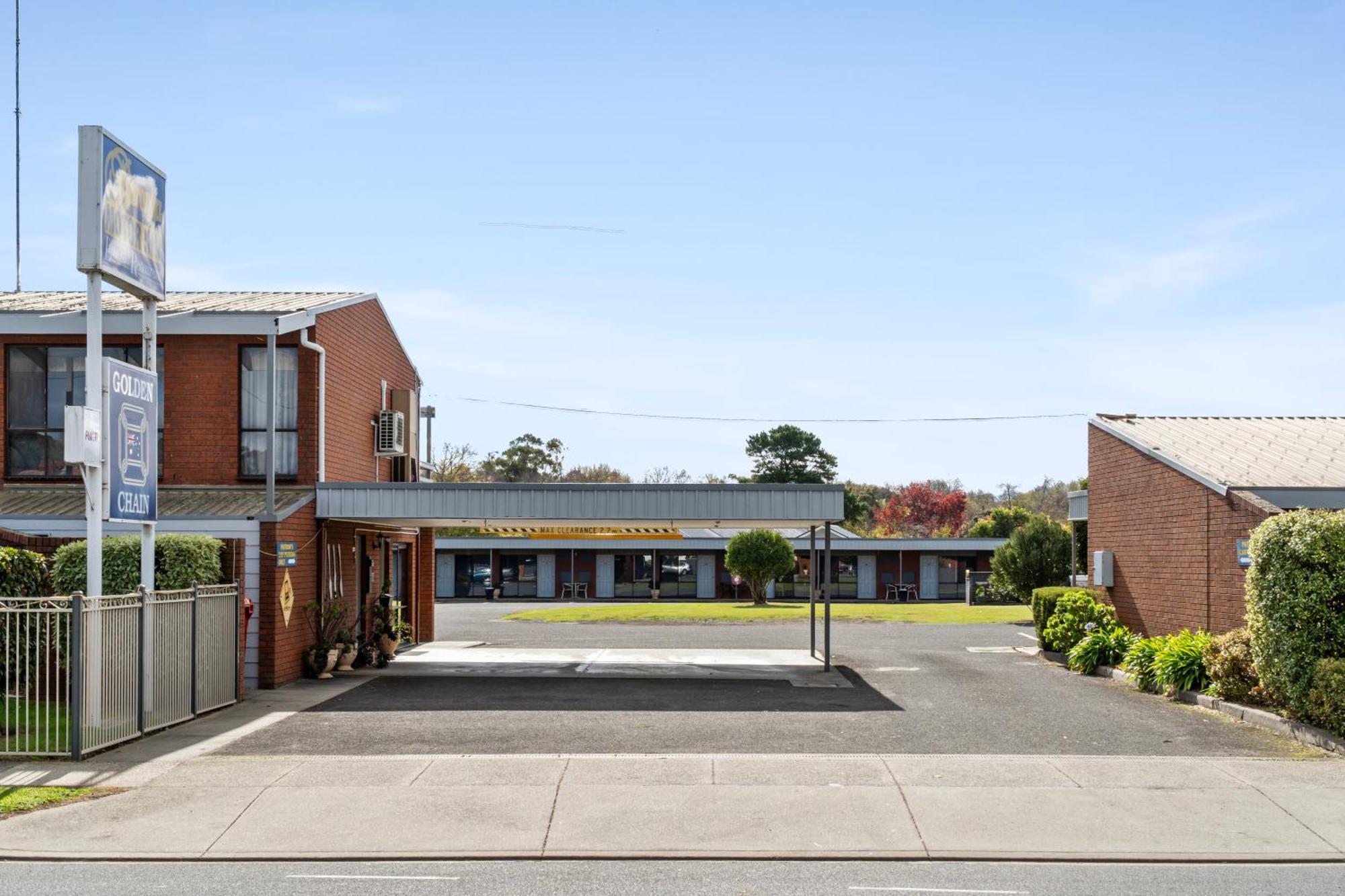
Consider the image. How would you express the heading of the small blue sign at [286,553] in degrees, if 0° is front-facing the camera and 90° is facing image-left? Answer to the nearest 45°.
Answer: approximately 0°

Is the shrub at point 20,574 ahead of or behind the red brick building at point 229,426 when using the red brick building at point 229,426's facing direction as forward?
ahead

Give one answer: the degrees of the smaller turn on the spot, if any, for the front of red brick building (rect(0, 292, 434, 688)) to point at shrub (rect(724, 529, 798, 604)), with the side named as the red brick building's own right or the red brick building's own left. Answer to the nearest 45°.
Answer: approximately 135° to the red brick building's own left

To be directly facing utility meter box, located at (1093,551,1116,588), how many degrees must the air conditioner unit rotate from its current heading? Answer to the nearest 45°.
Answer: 0° — it already faces it

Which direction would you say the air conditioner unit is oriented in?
to the viewer's right

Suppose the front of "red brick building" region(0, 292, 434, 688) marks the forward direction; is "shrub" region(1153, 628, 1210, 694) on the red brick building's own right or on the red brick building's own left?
on the red brick building's own left

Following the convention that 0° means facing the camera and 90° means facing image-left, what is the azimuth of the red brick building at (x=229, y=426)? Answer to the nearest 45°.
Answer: approximately 0°

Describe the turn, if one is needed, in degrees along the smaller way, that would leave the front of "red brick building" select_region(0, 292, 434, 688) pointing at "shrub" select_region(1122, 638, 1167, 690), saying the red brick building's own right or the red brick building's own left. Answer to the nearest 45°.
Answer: approximately 45° to the red brick building's own left

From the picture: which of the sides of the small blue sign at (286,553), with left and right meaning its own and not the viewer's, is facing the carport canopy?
left
